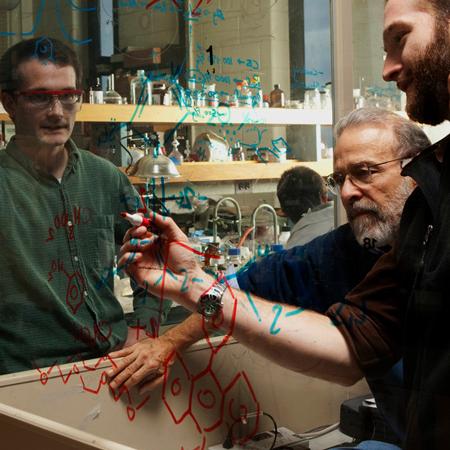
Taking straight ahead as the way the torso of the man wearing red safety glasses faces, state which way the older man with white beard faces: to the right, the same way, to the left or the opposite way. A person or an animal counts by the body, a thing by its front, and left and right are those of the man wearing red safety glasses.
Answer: to the right

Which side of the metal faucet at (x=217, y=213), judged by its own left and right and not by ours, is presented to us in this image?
right

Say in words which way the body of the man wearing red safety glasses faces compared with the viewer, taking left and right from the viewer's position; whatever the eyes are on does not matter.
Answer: facing the viewer and to the right of the viewer

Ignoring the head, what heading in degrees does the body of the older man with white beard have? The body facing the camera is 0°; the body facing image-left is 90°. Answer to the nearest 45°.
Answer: approximately 45°
